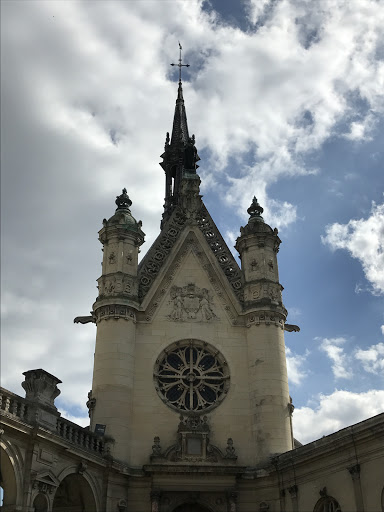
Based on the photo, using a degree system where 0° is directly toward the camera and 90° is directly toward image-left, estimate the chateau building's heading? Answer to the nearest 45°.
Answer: approximately 0°
